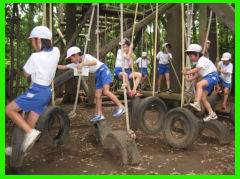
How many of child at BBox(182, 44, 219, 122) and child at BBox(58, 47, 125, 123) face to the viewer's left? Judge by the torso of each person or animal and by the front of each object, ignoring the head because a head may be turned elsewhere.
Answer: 2

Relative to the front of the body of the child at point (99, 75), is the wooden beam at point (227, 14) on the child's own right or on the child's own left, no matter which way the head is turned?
on the child's own left

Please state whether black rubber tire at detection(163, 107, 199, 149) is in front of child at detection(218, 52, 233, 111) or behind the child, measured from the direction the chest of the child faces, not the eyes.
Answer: in front

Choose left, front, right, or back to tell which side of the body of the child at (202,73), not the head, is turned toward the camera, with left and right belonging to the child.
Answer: left

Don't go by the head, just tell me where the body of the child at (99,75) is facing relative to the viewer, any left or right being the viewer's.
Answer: facing to the left of the viewer

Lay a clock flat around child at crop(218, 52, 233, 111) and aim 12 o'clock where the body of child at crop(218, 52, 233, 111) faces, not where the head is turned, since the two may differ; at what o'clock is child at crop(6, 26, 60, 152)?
child at crop(6, 26, 60, 152) is roughly at 11 o'clock from child at crop(218, 52, 233, 111).

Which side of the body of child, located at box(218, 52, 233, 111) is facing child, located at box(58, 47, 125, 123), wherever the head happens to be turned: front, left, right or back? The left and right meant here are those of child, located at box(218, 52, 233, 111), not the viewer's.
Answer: front

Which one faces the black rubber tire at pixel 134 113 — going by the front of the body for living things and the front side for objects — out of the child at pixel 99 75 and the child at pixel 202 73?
the child at pixel 202 73
